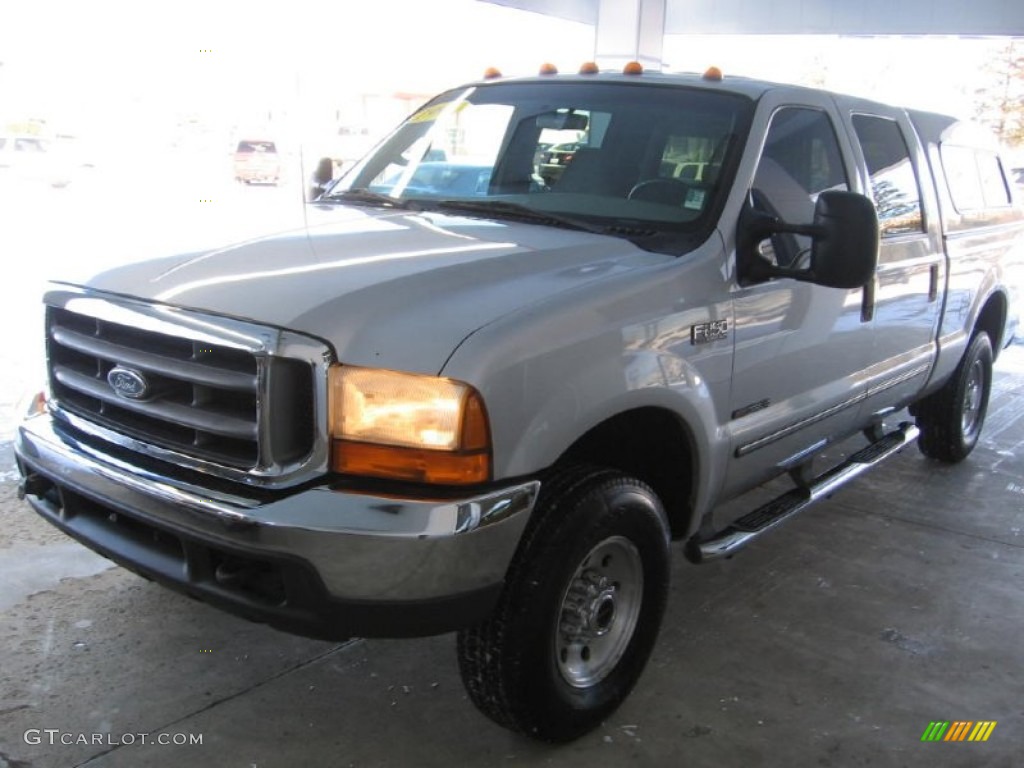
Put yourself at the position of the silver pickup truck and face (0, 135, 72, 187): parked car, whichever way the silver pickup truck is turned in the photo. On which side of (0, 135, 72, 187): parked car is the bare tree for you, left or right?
right

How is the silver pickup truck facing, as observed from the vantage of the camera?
facing the viewer and to the left of the viewer

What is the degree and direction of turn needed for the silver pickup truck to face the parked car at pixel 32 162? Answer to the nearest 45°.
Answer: approximately 90° to its right

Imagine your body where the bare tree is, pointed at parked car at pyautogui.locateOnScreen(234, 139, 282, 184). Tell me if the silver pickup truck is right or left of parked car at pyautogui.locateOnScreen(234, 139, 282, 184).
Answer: left

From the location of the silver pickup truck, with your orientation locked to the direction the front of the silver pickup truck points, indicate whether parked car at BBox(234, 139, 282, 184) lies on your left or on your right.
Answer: on your right

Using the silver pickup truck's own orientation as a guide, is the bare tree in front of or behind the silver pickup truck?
behind
